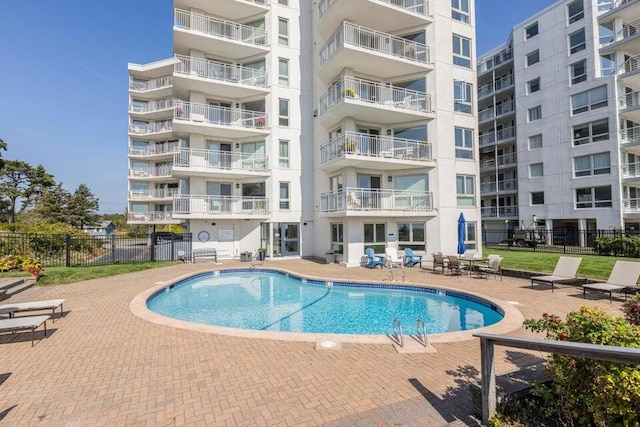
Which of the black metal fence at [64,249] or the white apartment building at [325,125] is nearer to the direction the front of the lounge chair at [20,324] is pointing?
the white apartment building

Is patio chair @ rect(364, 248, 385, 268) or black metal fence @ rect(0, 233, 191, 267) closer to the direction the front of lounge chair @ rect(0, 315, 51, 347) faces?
the patio chair

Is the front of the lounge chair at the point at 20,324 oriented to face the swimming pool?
yes

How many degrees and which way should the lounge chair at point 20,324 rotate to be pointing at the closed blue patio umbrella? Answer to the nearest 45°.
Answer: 0° — it already faces it

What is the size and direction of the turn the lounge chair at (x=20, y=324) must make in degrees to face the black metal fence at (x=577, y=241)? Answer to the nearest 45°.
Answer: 0° — it already faces it

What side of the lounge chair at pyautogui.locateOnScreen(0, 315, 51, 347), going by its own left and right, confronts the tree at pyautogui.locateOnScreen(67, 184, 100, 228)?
left

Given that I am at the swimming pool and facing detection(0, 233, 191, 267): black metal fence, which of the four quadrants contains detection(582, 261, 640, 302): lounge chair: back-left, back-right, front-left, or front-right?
back-right

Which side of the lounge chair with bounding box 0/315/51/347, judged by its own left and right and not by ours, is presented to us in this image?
right
